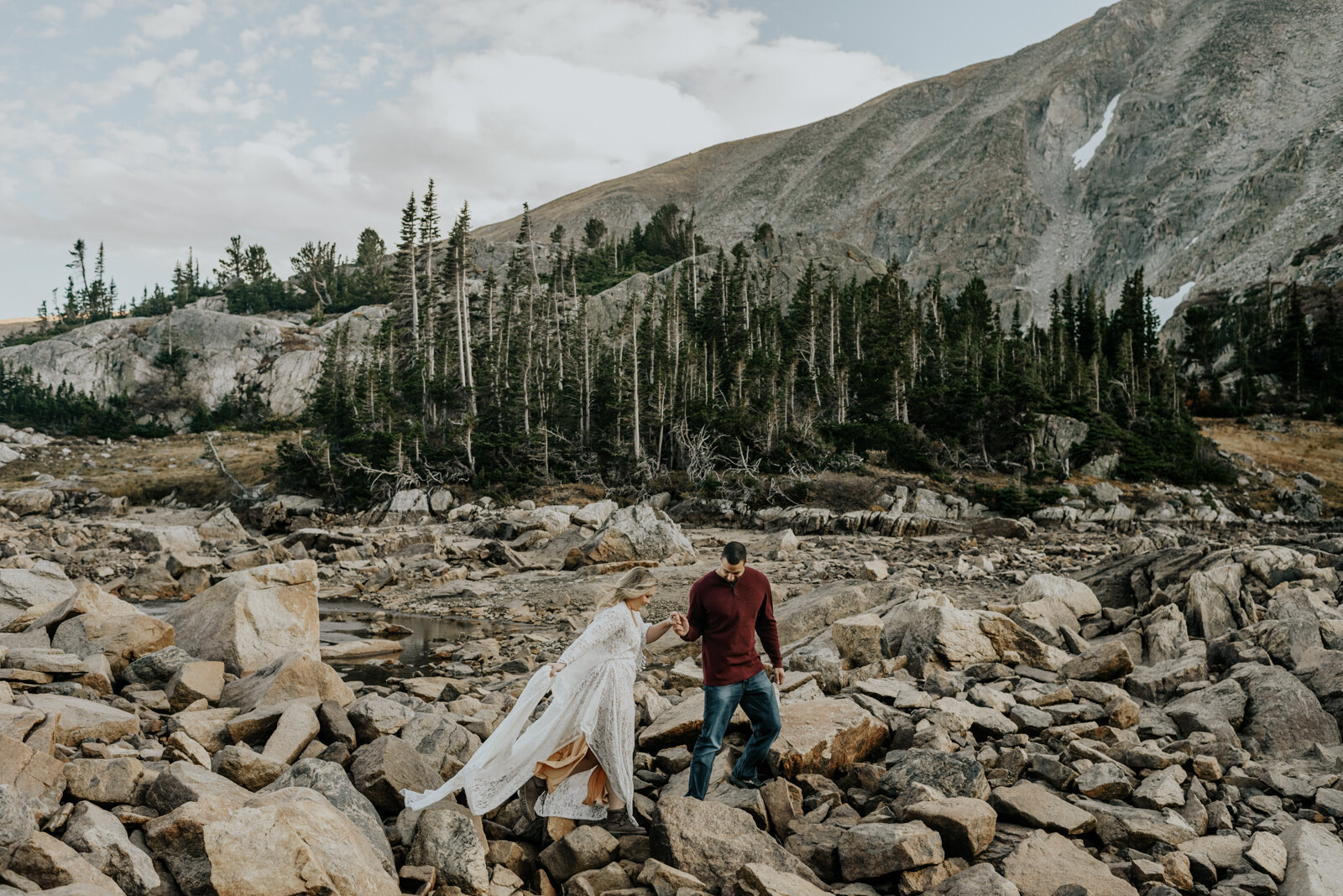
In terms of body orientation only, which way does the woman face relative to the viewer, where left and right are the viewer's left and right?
facing to the right of the viewer

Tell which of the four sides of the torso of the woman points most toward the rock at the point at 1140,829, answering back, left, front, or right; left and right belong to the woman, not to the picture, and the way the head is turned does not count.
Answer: front

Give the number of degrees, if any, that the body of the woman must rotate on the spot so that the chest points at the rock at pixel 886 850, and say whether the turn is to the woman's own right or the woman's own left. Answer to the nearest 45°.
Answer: approximately 45° to the woman's own right

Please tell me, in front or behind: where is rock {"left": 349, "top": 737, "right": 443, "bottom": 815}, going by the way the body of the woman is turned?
behind

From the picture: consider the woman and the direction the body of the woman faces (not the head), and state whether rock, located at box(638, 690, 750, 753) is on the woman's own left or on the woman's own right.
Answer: on the woman's own left

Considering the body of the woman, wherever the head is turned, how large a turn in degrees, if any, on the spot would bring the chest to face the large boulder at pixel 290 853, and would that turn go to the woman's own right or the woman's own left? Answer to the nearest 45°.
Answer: approximately 135° to the woman's own right

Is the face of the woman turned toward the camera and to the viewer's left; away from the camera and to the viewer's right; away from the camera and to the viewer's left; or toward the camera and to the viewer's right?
toward the camera and to the viewer's right

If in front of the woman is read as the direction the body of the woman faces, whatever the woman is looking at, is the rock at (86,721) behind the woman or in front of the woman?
behind

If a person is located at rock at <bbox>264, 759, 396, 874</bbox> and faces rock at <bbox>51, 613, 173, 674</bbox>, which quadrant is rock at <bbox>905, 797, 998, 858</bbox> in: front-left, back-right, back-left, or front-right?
back-right

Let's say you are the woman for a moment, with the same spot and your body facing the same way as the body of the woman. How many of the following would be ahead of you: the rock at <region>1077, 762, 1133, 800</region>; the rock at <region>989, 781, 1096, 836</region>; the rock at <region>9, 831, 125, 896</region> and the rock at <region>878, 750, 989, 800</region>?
3

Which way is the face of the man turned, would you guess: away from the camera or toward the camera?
toward the camera

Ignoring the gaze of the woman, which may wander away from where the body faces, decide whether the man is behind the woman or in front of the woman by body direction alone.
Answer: in front
